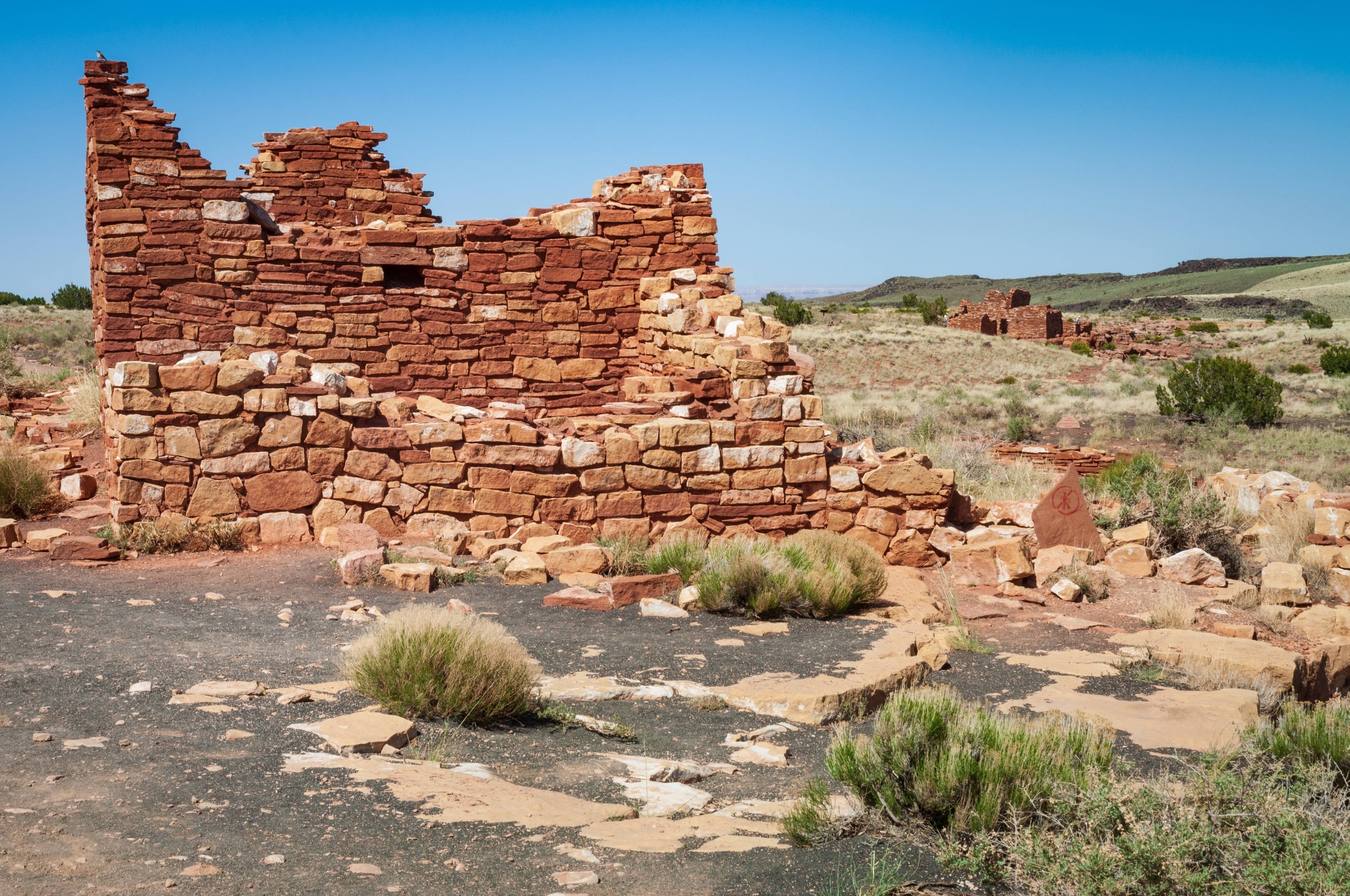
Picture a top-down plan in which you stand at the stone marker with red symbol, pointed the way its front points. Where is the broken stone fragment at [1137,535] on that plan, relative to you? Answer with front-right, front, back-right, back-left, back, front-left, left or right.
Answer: back-left

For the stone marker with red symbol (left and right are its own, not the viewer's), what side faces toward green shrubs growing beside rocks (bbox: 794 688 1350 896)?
front

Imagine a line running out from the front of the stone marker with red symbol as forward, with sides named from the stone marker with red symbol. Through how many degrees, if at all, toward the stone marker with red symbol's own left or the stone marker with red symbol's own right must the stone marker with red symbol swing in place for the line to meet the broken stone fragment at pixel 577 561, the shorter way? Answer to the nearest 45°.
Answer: approximately 45° to the stone marker with red symbol's own right

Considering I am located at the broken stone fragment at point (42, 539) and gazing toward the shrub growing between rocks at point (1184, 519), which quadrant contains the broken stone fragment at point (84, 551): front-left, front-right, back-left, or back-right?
front-right

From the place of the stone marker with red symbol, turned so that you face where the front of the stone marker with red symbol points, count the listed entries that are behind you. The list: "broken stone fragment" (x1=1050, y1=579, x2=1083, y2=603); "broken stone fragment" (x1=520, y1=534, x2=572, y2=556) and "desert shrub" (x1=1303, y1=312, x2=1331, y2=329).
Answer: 1

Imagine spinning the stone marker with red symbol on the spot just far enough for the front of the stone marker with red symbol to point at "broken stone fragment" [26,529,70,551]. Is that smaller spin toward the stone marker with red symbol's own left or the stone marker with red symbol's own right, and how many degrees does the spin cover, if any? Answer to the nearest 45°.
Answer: approximately 45° to the stone marker with red symbol's own right

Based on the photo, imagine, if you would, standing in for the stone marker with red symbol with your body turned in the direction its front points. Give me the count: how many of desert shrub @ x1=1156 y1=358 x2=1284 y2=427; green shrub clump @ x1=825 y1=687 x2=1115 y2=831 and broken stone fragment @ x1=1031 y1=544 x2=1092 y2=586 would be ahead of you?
2

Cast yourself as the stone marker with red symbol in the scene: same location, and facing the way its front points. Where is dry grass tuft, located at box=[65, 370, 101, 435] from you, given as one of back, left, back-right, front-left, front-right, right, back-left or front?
right

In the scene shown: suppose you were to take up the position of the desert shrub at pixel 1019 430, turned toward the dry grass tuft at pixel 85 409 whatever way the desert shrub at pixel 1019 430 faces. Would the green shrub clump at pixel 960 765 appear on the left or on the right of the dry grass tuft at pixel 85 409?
left

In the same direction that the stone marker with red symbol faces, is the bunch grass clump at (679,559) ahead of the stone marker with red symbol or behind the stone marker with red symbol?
ahead

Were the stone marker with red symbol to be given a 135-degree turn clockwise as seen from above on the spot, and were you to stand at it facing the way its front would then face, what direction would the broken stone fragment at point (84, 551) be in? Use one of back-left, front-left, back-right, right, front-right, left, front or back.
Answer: left

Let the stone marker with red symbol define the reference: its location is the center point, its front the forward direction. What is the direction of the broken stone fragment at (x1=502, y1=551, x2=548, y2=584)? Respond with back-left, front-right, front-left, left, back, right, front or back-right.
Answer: front-right

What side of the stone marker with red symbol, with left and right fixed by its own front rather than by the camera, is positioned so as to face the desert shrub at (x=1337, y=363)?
back

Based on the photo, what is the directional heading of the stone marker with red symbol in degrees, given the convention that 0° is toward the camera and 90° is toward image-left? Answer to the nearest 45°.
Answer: approximately 0°
